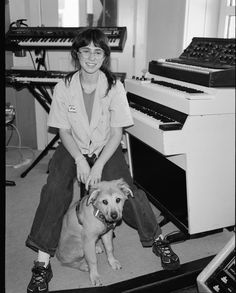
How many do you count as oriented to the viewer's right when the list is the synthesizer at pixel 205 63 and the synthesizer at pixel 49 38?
0

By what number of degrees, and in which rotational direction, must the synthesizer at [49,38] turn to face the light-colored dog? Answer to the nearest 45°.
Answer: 0° — it already faces it

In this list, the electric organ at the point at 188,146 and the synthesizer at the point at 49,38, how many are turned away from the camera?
0

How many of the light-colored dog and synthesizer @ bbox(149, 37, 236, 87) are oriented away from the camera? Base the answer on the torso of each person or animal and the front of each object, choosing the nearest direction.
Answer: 0

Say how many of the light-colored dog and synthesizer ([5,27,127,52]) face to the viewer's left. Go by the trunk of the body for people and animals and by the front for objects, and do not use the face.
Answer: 0

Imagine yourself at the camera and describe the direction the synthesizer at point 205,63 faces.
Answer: facing the viewer and to the left of the viewer

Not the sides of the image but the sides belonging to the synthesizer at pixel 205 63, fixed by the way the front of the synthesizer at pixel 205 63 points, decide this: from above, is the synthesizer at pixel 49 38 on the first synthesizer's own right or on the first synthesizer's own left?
on the first synthesizer's own right

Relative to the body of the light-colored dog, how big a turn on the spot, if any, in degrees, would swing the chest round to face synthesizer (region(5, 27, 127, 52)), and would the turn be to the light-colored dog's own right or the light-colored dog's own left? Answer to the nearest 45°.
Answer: approximately 135° to the light-colored dog's own left
